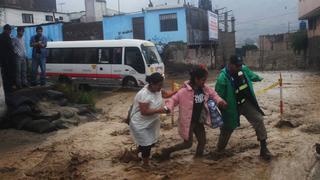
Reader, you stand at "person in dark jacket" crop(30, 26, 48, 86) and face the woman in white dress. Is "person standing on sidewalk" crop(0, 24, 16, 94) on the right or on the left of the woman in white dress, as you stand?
right

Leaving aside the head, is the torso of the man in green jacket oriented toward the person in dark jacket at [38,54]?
no

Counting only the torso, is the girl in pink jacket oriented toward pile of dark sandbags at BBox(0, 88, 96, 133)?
no

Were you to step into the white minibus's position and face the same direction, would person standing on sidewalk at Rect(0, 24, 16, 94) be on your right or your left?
on your right

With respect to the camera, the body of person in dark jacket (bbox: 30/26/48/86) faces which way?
toward the camera

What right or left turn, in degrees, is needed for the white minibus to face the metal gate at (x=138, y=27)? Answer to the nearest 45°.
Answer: approximately 135° to its left

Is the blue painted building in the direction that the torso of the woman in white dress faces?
no
